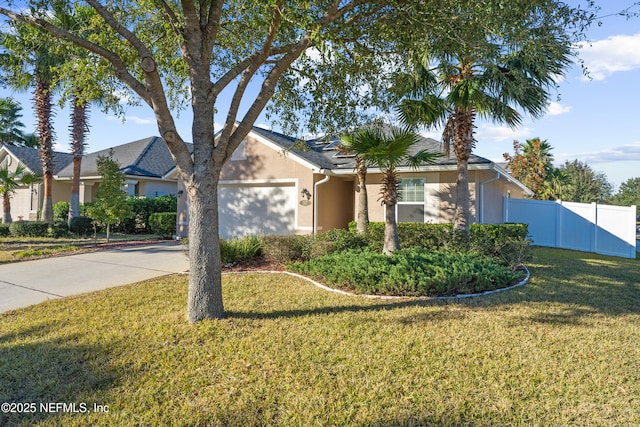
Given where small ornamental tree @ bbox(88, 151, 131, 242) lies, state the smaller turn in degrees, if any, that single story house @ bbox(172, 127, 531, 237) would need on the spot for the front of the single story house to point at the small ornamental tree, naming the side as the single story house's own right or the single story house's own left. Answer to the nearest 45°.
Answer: approximately 90° to the single story house's own right

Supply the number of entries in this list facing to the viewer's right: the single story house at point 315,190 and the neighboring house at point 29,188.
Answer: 0

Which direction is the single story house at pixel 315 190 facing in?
toward the camera

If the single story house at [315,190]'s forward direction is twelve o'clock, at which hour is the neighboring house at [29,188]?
The neighboring house is roughly at 4 o'clock from the single story house.

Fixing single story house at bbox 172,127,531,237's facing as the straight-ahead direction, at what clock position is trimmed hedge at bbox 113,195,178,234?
The trimmed hedge is roughly at 4 o'clock from the single story house.

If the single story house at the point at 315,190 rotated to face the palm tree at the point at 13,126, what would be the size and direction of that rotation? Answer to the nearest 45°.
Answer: approximately 135° to its right

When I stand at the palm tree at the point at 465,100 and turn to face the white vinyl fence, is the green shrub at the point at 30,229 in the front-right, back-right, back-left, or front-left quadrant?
back-left

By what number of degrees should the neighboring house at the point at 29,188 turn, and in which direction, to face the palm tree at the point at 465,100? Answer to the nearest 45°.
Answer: approximately 45° to its left

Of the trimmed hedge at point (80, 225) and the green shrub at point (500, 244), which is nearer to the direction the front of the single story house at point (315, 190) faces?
the green shrub

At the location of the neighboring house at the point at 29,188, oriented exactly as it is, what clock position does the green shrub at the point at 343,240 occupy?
The green shrub is roughly at 10 o'clock from the neighboring house.

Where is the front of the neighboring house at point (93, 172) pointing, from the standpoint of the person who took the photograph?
facing the viewer and to the left of the viewer

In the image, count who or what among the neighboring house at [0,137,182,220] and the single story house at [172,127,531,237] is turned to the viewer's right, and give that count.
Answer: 0
